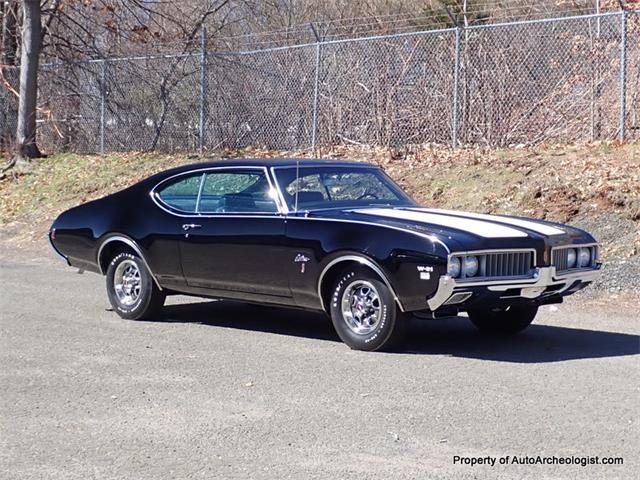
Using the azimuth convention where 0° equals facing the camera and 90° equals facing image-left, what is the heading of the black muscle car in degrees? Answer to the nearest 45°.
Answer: approximately 315°

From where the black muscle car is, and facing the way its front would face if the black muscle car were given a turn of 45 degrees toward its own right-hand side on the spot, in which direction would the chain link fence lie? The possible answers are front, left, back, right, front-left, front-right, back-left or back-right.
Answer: back
